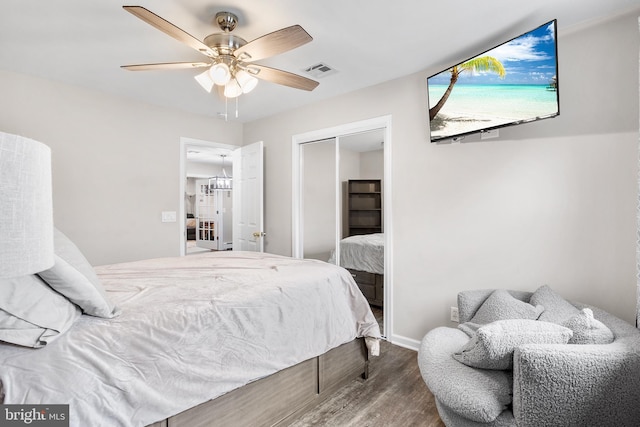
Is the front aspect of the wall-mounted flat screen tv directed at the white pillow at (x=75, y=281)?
yes

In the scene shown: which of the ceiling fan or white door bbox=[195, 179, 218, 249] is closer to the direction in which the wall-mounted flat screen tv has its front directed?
the ceiling fan

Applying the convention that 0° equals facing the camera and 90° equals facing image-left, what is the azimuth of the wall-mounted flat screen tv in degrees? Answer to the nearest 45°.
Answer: approximately 45°

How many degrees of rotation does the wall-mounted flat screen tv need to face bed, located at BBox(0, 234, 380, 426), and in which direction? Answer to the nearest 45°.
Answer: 0° — it already faces it

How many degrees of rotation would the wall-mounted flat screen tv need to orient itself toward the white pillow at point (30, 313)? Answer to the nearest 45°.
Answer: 0° — it already faces it

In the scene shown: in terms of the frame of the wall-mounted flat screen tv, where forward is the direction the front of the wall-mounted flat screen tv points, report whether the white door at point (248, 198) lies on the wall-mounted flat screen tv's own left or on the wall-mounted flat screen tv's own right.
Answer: on the wall-mounted flat screen tv's own right

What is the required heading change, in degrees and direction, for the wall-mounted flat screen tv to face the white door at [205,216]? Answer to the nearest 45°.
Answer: approximately 90° to its right
